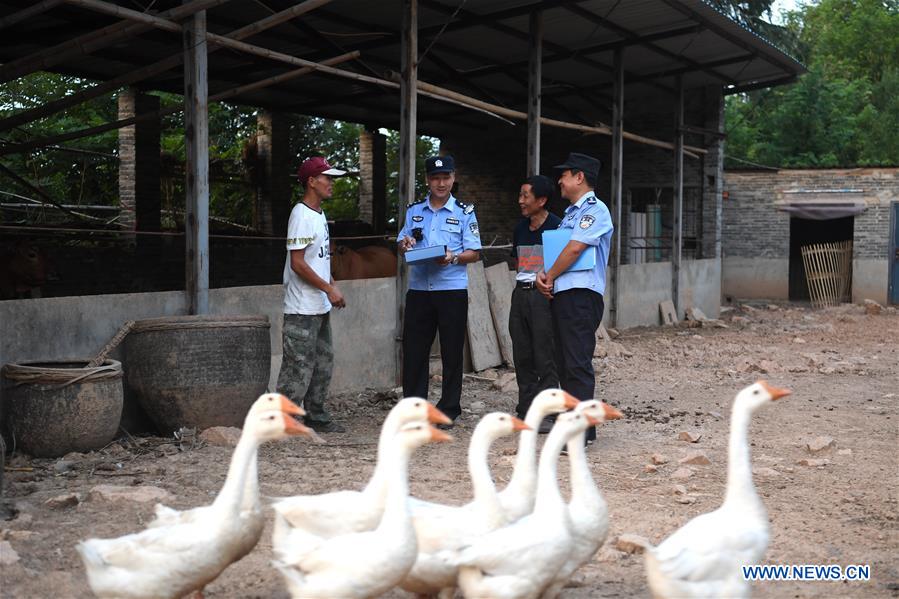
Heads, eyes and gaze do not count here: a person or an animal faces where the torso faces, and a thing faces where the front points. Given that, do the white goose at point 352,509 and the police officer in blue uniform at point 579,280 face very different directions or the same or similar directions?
very different directions

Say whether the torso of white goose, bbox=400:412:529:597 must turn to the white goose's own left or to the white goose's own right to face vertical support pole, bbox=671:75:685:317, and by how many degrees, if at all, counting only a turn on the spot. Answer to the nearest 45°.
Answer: approximately 90° to the white goose's own left

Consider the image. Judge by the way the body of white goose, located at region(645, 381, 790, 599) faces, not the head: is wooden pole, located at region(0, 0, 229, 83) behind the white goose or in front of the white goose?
behind

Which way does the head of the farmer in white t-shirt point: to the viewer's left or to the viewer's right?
to the viewer's right

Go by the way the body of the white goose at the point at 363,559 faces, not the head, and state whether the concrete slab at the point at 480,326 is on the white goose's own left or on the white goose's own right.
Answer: on the white goose's own left

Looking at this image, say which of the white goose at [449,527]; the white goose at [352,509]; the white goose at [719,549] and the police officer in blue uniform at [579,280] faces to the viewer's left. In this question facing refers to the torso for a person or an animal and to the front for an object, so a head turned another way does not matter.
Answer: the police officer in blue uniform

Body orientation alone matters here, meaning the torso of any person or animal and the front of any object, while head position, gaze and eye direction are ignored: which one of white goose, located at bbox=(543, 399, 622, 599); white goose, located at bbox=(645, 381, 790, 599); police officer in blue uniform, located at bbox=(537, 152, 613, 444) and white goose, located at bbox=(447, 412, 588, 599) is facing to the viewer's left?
the police officer in blue uniform

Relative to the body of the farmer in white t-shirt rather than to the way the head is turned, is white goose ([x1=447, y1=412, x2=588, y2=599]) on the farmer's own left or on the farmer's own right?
on the farmer's own right

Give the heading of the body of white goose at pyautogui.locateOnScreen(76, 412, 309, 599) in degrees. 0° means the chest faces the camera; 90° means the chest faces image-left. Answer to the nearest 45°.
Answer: approximately 270°

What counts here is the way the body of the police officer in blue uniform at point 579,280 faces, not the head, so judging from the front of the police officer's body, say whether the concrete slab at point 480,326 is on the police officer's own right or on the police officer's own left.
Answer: on the police officer's own right

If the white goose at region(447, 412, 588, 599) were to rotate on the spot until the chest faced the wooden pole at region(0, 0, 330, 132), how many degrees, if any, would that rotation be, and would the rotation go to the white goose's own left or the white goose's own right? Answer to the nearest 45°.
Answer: approximately 135° to the white goose's own left

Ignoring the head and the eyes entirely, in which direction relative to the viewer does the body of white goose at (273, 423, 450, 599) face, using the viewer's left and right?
facing to the right of the viewer

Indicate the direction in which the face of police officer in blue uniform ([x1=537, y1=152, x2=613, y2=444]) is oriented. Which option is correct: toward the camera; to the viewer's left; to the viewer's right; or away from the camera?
to the viewer's left

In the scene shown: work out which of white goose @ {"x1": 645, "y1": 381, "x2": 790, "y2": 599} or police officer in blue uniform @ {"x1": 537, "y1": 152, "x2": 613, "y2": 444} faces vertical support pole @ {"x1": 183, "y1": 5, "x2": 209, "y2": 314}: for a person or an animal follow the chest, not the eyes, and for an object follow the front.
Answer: the police officer in blue uniform

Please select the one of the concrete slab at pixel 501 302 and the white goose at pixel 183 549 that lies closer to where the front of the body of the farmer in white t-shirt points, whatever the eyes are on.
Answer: the concrete slab

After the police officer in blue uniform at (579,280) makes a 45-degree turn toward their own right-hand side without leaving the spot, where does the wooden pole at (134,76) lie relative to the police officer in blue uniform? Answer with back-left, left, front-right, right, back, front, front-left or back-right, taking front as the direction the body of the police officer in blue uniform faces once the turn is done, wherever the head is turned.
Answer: front-left
